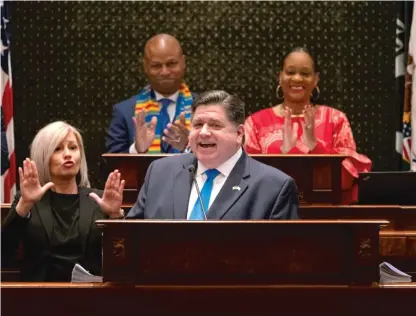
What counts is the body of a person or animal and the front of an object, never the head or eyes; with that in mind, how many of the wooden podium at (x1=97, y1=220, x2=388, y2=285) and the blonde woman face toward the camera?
2

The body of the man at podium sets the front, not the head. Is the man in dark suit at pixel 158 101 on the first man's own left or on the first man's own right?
on the first man's own right

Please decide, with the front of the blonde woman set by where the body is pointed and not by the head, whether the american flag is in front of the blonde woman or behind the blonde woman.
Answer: behind

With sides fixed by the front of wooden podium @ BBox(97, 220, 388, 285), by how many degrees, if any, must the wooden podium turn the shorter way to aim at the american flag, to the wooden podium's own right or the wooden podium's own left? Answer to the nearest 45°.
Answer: approximately 135° to the wooden podium's own right

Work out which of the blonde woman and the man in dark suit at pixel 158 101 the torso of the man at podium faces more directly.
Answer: the blonde woman

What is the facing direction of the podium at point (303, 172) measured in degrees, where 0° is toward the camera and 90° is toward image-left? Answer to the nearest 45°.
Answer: approximately 0°

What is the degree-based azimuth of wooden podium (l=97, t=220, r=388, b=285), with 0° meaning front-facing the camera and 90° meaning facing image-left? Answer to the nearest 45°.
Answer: approximately 0°

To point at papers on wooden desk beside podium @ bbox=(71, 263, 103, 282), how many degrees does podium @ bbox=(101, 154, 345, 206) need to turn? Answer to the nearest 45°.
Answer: approximately 45° to its right
